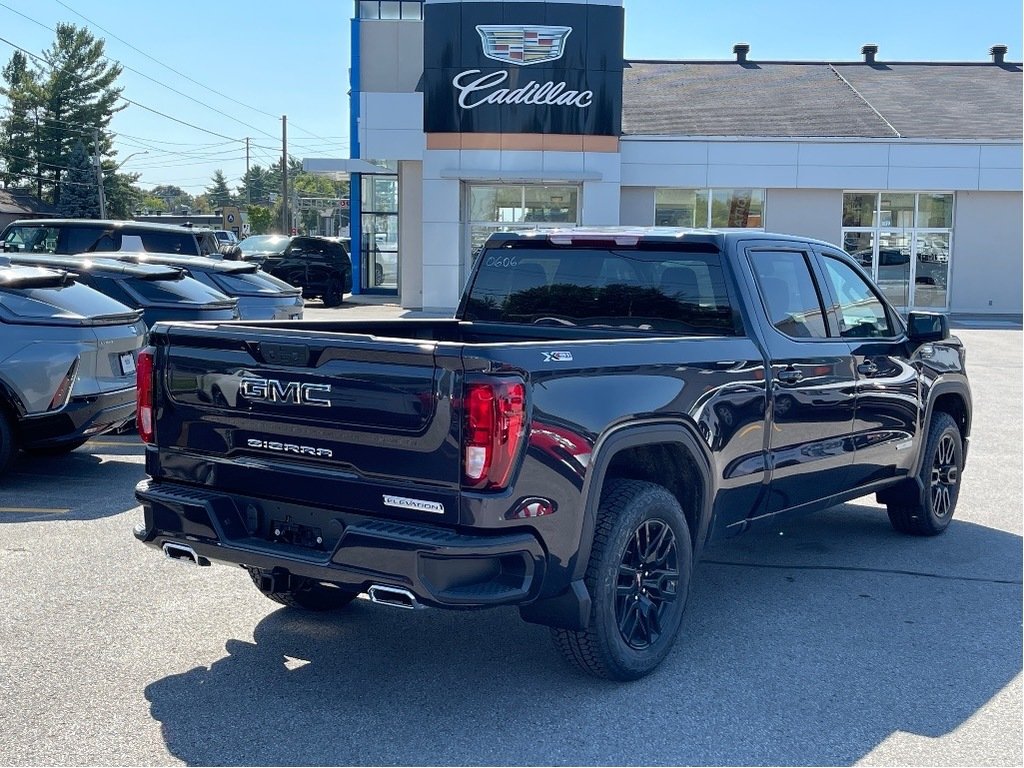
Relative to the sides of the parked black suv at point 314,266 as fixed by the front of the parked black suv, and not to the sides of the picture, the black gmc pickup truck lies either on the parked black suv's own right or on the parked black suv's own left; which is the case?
on the parked black suv's own left

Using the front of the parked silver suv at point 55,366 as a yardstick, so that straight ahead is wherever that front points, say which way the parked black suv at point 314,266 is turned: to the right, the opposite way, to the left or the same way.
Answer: to the left

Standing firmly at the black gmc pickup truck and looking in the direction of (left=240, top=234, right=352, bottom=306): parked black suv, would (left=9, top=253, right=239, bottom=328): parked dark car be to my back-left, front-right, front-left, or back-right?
front-left

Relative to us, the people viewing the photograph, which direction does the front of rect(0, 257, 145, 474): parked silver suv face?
facing away from the viewer and to the left of the viewer

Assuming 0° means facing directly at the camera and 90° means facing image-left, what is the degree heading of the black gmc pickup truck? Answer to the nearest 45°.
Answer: approximately 225°

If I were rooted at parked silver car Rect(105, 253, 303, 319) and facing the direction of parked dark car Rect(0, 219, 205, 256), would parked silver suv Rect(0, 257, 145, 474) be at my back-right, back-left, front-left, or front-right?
back-left

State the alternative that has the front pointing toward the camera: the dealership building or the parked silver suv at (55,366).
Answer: the dealership building

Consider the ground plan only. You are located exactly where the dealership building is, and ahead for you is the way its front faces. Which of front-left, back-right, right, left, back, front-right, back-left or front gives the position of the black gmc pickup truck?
front

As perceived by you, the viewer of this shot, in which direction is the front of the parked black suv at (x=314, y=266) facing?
facing the viewer and to the left of the viewer

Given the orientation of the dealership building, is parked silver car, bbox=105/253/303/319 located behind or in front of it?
in front

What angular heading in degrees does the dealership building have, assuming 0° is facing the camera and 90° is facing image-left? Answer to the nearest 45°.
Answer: approximately 0°

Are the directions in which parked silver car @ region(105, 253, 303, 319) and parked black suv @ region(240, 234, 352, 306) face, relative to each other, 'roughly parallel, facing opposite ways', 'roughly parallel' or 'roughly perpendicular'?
roughly perpendicular

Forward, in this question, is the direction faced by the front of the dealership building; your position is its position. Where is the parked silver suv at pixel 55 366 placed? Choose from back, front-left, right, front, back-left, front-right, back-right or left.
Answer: front

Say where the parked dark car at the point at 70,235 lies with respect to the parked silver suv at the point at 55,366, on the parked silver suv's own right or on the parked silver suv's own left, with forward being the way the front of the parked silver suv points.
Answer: on the parked silver suv's own right

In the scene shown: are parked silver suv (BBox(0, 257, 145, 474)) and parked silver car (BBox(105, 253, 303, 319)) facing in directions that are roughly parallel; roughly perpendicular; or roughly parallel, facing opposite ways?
roughly parallel

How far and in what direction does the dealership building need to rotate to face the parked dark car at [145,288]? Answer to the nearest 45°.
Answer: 0° — it already faces it
